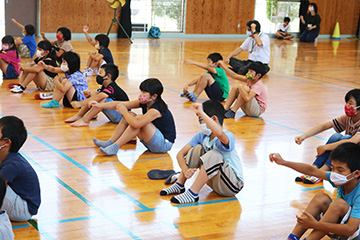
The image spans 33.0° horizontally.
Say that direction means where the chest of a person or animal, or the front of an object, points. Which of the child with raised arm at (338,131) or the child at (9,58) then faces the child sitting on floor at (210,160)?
the child with raised arm at (338,131)

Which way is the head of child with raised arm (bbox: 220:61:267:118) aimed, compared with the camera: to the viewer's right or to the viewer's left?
to the viewer's left

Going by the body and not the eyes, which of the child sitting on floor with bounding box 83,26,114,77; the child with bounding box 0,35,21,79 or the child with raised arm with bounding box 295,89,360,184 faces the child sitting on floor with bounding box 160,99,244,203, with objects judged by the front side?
the child with raised arm with bounding box 295,89,360,184

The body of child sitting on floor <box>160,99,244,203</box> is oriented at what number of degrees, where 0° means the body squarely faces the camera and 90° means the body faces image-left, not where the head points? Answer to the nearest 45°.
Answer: approximately 45°

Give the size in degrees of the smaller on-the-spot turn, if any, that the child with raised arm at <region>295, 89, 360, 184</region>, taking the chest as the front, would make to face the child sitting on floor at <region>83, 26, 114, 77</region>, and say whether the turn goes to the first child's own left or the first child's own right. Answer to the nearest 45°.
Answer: approximately 90° to the first child's own right
